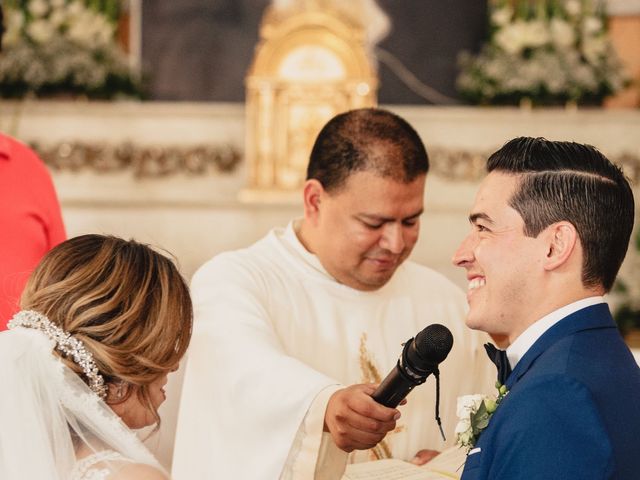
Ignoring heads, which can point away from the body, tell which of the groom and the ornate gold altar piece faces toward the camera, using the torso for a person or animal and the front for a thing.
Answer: the ornate gold altar piece

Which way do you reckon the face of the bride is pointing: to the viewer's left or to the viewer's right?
to the viewer's right

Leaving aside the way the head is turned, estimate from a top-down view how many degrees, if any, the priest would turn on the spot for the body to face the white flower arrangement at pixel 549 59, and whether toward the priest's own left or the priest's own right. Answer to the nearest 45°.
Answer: approximately 135° to the priest's own left

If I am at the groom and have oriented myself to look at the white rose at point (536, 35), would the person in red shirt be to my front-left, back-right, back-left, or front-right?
front-left

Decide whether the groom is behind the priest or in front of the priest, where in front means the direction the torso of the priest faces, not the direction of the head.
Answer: in front

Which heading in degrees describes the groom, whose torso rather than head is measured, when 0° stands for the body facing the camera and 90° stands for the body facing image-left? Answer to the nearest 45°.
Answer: approximately 90°

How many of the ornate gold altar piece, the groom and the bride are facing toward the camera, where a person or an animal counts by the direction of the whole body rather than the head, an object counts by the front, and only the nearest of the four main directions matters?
1

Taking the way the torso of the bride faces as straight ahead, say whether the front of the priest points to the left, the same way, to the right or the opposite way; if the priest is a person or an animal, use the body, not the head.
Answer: to the right

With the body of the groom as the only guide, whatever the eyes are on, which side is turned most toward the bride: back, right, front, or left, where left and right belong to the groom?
front

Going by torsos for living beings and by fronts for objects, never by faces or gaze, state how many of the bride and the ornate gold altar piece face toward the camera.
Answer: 1

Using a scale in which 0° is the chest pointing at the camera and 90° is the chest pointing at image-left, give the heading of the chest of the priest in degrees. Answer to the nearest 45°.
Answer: approximately 315°

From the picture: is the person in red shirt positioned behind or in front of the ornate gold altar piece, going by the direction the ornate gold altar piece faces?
in front

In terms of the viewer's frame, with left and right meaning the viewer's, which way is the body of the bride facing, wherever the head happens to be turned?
facing away from the viewer and to the right of the viewer

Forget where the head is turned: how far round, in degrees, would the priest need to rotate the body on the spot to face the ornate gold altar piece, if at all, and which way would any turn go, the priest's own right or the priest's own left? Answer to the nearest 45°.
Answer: approximately 135° to the priest's own left

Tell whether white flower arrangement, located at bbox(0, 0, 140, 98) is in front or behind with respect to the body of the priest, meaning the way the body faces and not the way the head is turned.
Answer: behind

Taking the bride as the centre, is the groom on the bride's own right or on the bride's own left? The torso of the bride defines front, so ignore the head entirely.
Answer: on the bride's own right

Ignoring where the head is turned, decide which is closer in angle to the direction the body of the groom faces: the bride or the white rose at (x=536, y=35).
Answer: the bride

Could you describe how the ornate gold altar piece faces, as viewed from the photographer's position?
facing the viewer

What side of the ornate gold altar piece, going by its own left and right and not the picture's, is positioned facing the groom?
front
